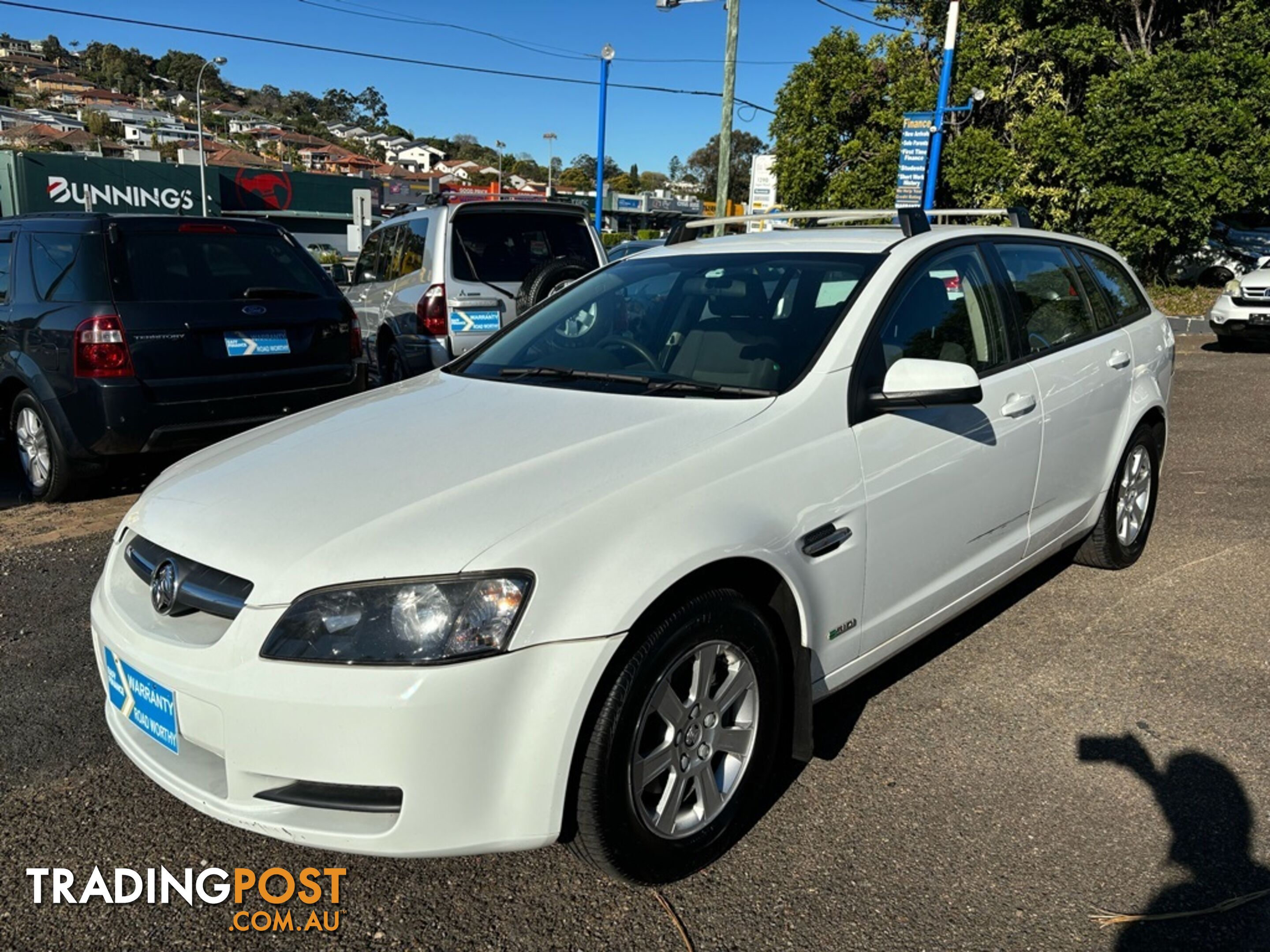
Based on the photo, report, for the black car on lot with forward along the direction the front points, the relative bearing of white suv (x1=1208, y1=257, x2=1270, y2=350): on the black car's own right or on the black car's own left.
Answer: on the black car's own right

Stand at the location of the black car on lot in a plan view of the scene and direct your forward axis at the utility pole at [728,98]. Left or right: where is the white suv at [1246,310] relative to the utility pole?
right

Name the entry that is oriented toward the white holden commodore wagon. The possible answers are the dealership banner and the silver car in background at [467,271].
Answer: the dealership banner

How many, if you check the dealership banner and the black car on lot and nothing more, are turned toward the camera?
1

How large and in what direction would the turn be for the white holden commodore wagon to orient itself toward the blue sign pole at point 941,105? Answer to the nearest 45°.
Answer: approximately 135° to its right

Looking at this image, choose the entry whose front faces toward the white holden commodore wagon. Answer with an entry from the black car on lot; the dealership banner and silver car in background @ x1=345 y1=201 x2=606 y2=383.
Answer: the dealership banner

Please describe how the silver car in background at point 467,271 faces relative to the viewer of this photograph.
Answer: facing away from the viewer and to the left of the viewer

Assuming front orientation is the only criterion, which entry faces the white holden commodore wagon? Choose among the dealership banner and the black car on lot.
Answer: the dealership banner

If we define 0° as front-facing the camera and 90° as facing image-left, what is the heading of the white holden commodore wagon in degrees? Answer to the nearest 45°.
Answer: approximately 45°

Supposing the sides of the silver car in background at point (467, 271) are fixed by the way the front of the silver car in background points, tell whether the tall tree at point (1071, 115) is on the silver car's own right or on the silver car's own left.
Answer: on the silver car's own right

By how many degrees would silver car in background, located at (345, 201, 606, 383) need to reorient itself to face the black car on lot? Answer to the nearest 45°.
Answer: approximately 90° to its left
